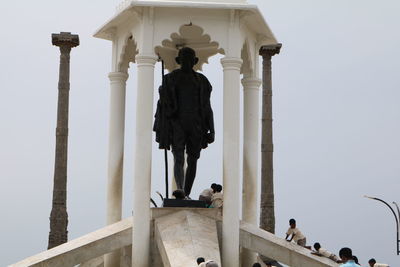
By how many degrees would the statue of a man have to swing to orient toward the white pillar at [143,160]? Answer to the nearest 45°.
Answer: approximately 45° to its right

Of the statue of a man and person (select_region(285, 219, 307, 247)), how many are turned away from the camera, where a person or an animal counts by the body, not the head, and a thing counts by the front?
0

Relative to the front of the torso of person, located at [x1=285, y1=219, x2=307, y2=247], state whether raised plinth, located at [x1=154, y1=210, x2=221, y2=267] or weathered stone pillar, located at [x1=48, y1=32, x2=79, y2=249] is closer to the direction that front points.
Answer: the raised plinth

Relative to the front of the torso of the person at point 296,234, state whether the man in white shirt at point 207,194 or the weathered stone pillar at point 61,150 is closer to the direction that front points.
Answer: the man in white shirt

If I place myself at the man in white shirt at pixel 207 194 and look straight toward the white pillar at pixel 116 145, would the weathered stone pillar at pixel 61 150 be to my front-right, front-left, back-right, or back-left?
front-right

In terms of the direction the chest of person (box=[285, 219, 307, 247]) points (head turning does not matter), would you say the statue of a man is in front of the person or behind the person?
in front

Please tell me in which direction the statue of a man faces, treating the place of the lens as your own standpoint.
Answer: facing the viewer

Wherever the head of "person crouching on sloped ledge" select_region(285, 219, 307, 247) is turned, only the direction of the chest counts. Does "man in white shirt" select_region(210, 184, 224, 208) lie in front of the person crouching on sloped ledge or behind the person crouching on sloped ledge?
in front

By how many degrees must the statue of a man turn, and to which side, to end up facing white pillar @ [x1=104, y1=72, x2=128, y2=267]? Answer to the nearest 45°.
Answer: approximately 90° to its right
